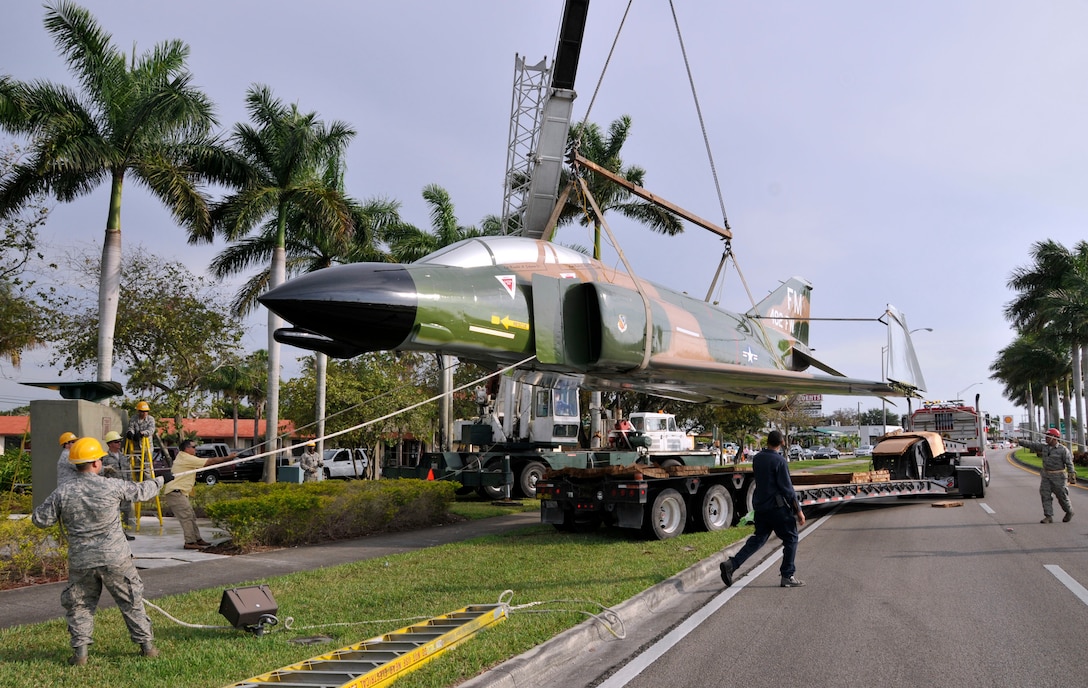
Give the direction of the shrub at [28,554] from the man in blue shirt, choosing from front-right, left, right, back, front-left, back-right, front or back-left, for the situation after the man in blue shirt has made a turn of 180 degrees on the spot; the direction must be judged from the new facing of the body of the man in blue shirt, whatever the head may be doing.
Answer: front-right

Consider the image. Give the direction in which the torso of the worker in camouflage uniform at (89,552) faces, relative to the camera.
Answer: away from the camera

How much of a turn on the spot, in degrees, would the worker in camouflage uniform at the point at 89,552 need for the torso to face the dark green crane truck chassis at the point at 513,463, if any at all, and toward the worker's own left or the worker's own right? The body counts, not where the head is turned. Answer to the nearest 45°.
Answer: approximately 45° to the worker's own right

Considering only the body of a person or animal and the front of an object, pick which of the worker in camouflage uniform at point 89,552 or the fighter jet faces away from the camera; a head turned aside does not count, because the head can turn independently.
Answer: the worker in camouflage uniform

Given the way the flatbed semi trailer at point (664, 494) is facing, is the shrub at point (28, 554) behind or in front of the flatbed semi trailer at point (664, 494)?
behind

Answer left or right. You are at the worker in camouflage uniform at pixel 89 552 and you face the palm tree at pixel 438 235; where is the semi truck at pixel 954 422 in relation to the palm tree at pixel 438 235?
right

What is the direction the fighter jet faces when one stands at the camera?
facing the viewer and to the left of the viewer

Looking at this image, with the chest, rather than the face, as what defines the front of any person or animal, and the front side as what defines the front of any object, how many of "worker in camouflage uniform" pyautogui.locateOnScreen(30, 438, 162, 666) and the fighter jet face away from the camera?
1

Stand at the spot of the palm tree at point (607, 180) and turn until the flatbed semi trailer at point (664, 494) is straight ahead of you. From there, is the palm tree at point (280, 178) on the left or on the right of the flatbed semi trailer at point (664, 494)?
right

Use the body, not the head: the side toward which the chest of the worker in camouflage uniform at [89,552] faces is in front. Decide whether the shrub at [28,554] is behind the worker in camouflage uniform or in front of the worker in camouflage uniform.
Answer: in front

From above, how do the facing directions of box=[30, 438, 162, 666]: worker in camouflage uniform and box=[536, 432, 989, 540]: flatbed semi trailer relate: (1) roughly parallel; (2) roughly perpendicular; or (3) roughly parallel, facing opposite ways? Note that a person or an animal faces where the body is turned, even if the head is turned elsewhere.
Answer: roughly perpendicular

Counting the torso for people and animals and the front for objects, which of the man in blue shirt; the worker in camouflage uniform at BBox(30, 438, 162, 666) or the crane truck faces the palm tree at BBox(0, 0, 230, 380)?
the worker in camouflage uniform

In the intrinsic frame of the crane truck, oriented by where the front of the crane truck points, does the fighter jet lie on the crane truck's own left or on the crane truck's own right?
on the crane truck's own right

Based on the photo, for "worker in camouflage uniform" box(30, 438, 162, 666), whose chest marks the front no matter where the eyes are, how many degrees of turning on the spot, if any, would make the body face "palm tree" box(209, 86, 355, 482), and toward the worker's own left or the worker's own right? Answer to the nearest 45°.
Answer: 0° — they already face it

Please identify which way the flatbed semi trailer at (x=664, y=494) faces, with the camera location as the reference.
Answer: facing away from the viewer and to the right of the viewer

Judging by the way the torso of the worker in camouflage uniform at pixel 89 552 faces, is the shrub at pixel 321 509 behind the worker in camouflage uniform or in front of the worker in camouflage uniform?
in front
